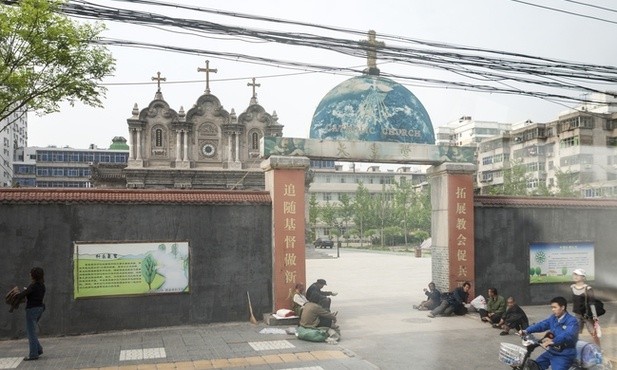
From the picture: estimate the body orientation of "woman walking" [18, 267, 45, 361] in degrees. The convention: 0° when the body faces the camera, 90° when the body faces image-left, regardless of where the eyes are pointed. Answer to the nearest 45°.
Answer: approximately 90°

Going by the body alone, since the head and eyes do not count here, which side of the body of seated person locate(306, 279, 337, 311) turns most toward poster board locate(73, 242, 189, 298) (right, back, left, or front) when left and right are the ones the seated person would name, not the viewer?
back

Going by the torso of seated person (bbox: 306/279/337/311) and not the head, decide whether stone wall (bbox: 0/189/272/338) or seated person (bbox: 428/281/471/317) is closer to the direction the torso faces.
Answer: the seated person

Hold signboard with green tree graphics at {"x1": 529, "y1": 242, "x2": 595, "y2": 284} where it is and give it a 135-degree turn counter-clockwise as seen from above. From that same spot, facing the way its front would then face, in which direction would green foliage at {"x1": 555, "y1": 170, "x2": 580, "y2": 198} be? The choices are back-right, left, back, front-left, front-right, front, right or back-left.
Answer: front-left

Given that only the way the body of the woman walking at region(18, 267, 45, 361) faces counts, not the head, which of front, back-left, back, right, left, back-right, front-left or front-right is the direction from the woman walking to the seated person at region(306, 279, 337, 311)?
back

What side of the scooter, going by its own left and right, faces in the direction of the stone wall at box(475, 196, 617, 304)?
right

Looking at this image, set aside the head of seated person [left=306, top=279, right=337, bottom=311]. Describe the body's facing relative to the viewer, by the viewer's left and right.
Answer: facing to the right of the viewer

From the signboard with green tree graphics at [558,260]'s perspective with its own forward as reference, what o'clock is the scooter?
The scooter is roughly at 12 o'clock from the signboard with green tree graphics.

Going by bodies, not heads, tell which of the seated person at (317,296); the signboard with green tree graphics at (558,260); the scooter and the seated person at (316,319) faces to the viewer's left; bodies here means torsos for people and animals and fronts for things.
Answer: the scooter

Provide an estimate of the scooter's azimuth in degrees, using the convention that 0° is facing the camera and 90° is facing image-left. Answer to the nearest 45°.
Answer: approximately 90°

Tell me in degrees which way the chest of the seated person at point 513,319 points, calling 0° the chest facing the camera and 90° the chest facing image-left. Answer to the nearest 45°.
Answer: approximately 45°
